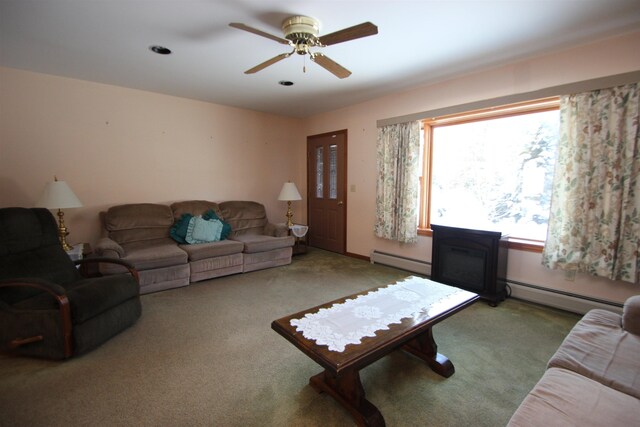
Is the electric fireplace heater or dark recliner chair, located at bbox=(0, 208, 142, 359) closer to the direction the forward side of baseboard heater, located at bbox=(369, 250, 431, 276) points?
the dark recliner chair

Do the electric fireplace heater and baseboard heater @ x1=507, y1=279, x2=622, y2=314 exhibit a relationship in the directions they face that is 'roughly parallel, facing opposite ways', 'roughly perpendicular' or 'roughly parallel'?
roughly parallel

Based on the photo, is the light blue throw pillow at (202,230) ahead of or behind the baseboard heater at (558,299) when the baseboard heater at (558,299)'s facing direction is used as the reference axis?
ahead

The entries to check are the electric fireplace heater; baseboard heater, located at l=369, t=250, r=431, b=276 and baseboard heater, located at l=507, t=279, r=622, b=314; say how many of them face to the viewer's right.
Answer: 0

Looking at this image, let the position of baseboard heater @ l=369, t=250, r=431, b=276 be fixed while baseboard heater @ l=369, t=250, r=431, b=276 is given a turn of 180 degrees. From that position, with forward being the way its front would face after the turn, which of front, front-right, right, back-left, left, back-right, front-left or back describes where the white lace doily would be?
back-right

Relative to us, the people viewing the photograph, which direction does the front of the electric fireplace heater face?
facing the viewer and to the left of the viewer

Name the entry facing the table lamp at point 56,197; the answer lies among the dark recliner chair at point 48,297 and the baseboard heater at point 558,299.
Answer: the baseboard heater

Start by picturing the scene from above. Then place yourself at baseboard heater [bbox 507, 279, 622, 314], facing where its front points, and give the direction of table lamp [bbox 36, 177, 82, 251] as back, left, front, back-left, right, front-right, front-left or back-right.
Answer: front

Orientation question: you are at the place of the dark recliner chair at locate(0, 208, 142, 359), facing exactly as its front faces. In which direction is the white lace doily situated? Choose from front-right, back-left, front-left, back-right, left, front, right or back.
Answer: front

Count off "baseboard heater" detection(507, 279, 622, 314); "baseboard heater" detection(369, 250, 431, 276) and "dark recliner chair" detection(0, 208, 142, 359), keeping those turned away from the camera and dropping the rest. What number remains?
0

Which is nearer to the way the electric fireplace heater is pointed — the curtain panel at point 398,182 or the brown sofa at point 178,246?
the brown sofa

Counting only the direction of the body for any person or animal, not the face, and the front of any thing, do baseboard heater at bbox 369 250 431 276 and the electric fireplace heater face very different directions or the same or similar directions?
same or similar directions

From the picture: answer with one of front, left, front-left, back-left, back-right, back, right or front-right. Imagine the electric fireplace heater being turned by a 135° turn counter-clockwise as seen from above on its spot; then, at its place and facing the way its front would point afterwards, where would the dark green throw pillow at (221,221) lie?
back

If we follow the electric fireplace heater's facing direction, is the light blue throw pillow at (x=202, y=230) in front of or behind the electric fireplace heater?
in front

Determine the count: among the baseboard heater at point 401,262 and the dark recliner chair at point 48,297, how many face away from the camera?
0

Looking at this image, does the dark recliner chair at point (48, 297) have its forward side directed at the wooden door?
no

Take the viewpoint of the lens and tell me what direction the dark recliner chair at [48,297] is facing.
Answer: facing the viewer and to the right of the viewer
